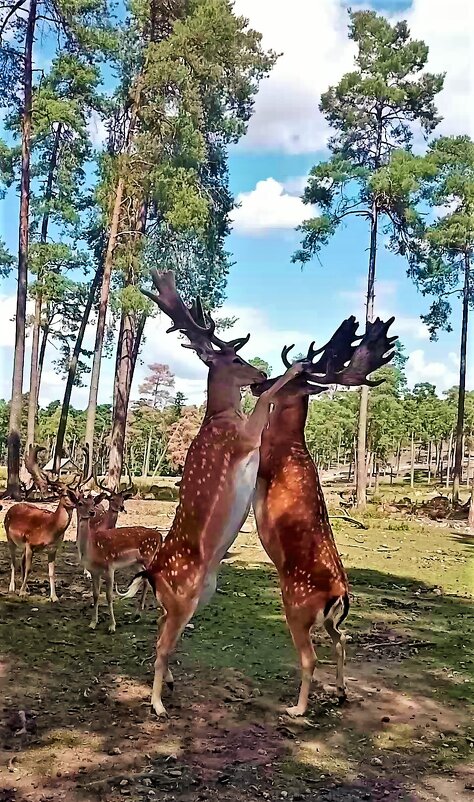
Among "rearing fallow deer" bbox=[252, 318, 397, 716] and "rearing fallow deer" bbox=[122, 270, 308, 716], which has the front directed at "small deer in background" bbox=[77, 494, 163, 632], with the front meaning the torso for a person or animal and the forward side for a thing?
"rearing fallow deer" bbox=[252, 318, 397, 716]

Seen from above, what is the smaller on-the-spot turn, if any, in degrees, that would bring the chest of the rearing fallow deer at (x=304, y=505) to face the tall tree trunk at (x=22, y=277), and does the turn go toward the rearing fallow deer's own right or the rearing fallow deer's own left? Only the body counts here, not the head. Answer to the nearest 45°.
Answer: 0° — it already faces it

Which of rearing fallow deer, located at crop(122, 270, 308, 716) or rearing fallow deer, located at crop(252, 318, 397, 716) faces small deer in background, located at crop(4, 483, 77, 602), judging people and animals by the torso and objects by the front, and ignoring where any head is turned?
rearing fallow deer, located at crop(252, 318, 397, 716)

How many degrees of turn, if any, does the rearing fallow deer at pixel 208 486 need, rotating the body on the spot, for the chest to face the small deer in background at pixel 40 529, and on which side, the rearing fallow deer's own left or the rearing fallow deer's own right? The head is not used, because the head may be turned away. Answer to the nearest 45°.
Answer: approximately 135° to the rearing fallow deer's own left

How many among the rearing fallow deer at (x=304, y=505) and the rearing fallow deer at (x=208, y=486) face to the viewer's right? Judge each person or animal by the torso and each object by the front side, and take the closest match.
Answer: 1

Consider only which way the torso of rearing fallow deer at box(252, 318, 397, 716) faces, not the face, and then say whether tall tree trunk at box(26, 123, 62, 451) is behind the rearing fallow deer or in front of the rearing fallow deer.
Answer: in front

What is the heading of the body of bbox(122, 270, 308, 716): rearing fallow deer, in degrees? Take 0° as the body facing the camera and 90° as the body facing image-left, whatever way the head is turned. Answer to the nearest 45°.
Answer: approximately 270°

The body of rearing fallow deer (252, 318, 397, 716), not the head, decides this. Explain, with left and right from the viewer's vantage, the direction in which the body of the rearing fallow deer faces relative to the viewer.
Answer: facing away from the viewer and to the left of the viewer

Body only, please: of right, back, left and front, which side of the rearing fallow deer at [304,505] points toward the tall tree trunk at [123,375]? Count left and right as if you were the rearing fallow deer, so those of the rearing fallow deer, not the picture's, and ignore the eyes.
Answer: front
